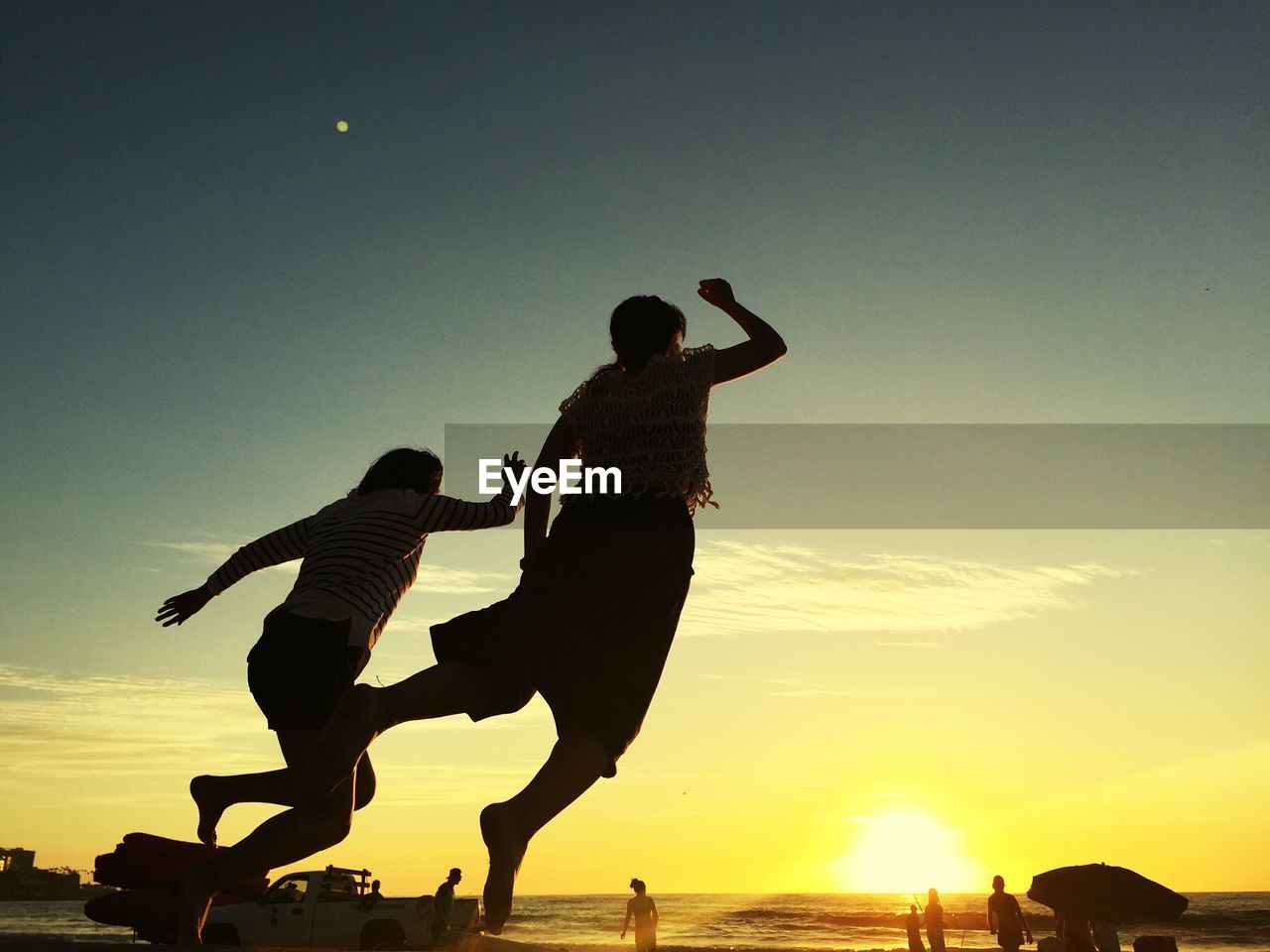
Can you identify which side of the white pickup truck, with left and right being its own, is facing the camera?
left

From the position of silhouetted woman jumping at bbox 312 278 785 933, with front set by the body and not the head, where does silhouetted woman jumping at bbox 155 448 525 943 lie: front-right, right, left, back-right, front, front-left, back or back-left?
left

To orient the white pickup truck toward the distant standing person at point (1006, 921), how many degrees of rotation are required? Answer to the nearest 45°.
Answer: approximately 180°

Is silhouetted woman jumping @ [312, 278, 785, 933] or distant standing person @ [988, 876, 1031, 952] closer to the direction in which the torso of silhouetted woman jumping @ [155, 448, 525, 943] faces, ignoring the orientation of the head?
the distant standing person

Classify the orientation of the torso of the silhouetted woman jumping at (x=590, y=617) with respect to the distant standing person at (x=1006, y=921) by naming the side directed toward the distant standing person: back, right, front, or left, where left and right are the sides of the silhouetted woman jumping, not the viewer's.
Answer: front

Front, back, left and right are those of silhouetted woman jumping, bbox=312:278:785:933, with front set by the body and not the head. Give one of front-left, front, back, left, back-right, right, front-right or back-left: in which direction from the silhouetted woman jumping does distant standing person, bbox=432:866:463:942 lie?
front-left

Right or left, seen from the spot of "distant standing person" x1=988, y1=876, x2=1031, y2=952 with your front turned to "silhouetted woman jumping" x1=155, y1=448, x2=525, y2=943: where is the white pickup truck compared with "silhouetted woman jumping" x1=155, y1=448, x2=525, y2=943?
right

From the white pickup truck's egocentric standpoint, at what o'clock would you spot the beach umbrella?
The beach umbrella is roughly at 6 o'clock from the white pickup truck.

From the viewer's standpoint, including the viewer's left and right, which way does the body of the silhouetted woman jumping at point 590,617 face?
facing away from the viewer and to the right of the viewer

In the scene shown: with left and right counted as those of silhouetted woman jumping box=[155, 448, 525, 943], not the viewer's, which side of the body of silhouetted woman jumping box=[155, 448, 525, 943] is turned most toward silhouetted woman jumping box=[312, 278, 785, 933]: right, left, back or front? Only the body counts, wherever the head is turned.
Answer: right

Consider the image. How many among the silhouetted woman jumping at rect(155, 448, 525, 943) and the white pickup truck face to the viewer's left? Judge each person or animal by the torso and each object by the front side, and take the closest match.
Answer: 1

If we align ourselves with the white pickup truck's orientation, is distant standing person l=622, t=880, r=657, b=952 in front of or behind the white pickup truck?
behind

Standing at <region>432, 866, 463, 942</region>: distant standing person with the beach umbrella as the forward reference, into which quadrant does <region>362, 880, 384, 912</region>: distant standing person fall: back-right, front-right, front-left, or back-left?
back-left

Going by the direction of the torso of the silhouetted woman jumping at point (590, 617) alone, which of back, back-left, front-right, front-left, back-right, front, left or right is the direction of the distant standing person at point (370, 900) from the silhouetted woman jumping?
front-left
